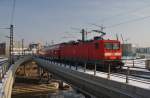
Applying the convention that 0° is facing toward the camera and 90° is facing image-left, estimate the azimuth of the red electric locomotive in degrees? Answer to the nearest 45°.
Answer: approximately 315°
